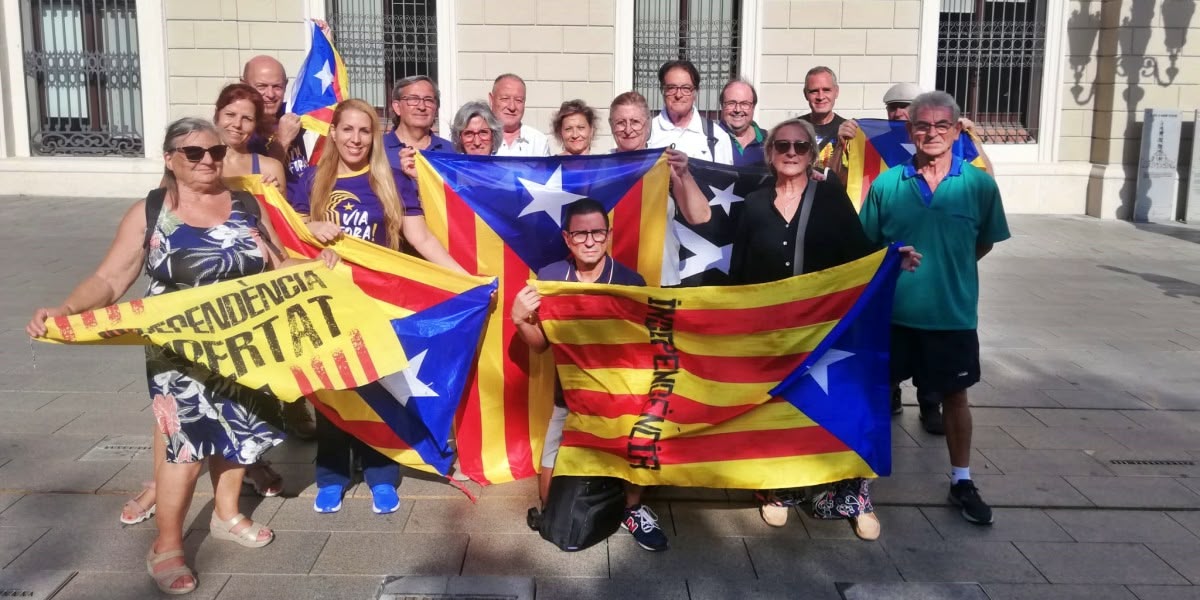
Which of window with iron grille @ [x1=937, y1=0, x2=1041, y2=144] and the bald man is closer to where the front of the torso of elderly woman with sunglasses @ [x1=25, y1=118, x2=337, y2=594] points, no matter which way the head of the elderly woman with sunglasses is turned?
the window with iron grille

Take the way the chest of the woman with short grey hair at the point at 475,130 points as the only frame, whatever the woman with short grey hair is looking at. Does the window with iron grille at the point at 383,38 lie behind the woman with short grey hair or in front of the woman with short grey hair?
behind

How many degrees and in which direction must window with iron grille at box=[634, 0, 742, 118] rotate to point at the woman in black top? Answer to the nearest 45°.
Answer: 0° — it already faces them

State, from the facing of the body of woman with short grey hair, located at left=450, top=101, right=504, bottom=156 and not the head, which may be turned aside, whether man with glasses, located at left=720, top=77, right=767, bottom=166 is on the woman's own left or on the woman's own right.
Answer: on the woman's own left

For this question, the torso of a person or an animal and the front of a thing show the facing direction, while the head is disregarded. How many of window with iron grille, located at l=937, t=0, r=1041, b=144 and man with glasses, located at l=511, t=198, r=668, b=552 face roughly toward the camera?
2

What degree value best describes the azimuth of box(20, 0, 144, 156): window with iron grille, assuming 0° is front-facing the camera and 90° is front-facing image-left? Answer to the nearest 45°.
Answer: approximately 0°

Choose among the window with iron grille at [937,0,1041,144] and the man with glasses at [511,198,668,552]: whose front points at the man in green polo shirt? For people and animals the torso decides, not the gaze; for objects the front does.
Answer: the window with iron grille

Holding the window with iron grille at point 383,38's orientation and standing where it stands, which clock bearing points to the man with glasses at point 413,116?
The man with glasses is roughly at 12 o'clock from the window with iron grille.

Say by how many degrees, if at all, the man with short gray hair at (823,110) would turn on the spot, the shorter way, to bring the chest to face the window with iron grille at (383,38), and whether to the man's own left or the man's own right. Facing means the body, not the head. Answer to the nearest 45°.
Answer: approximately 135° to the man's own right
